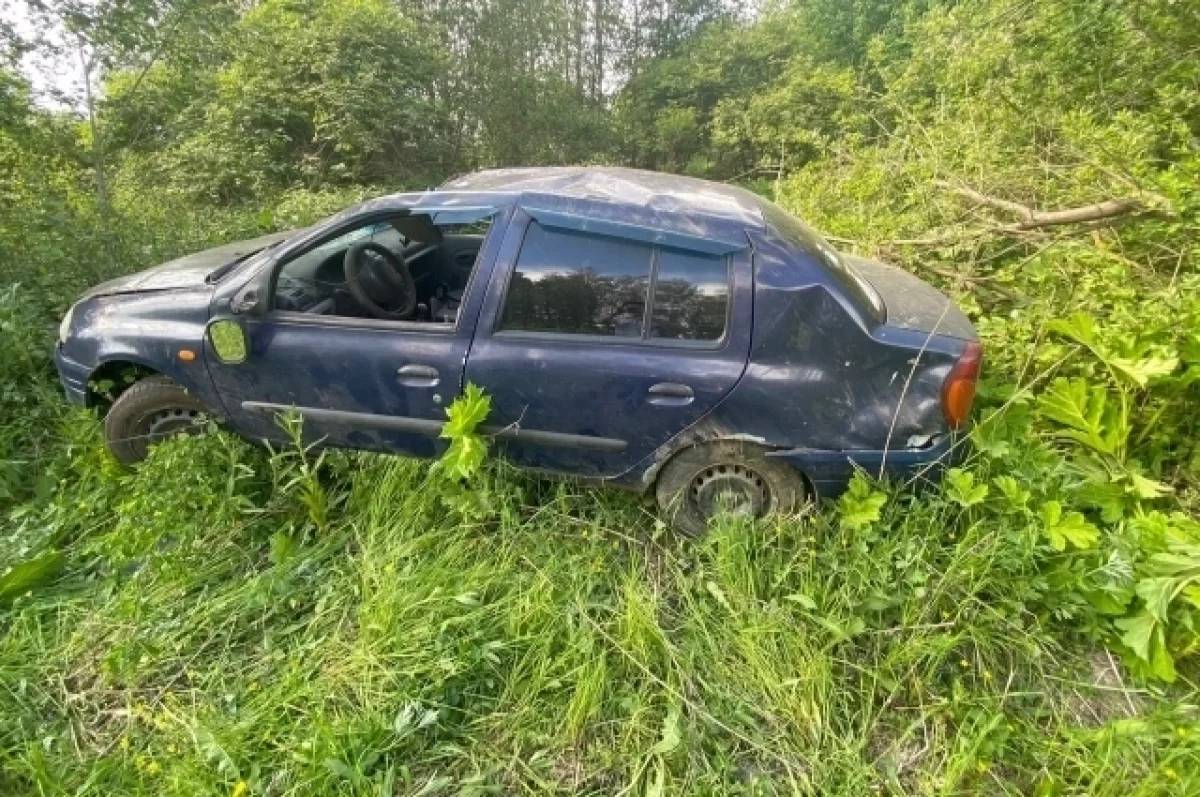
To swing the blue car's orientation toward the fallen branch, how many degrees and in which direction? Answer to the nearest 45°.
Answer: approximately 135° to its right

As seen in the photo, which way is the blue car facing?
to the viewer's left
